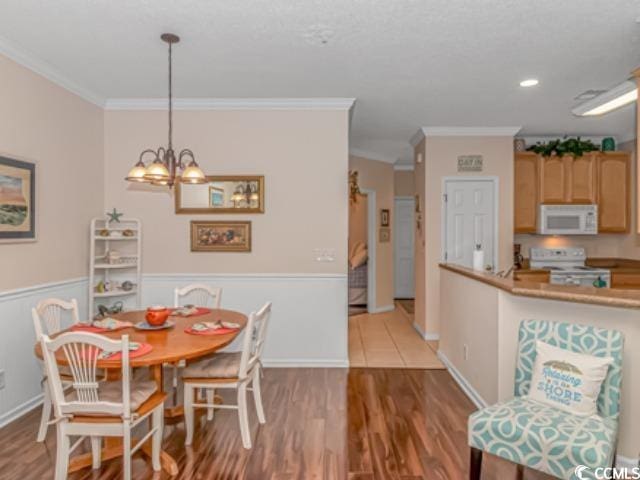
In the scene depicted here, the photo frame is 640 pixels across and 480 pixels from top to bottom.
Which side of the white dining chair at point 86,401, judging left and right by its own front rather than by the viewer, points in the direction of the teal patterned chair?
right

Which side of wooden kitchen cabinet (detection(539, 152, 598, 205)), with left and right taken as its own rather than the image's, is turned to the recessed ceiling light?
front

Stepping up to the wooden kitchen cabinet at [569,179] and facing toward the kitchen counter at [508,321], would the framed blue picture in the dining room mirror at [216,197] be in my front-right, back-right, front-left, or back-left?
front-right

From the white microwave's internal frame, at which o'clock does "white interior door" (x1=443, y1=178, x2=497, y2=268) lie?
The white interior door is roughly at 2 o'clock from the white microwave.

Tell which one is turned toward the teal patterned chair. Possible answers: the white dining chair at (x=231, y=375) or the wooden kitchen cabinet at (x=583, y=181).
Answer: the wooden kitchen cabinet

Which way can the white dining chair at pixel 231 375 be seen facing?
to the viewer's left

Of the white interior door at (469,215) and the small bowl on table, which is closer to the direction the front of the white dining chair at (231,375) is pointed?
the small bowl on table

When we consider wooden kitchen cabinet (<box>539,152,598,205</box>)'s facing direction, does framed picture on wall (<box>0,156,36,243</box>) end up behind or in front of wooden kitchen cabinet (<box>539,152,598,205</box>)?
in front

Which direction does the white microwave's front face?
toward the camera

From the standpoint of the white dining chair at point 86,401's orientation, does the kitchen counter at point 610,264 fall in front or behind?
in front

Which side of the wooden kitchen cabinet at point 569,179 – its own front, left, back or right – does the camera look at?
front

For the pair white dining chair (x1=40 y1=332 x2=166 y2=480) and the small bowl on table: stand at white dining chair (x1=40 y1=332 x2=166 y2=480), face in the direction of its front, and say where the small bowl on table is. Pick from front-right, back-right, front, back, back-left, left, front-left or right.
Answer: front

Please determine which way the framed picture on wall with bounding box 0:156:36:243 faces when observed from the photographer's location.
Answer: facing the viewer and to the right of the viewer
